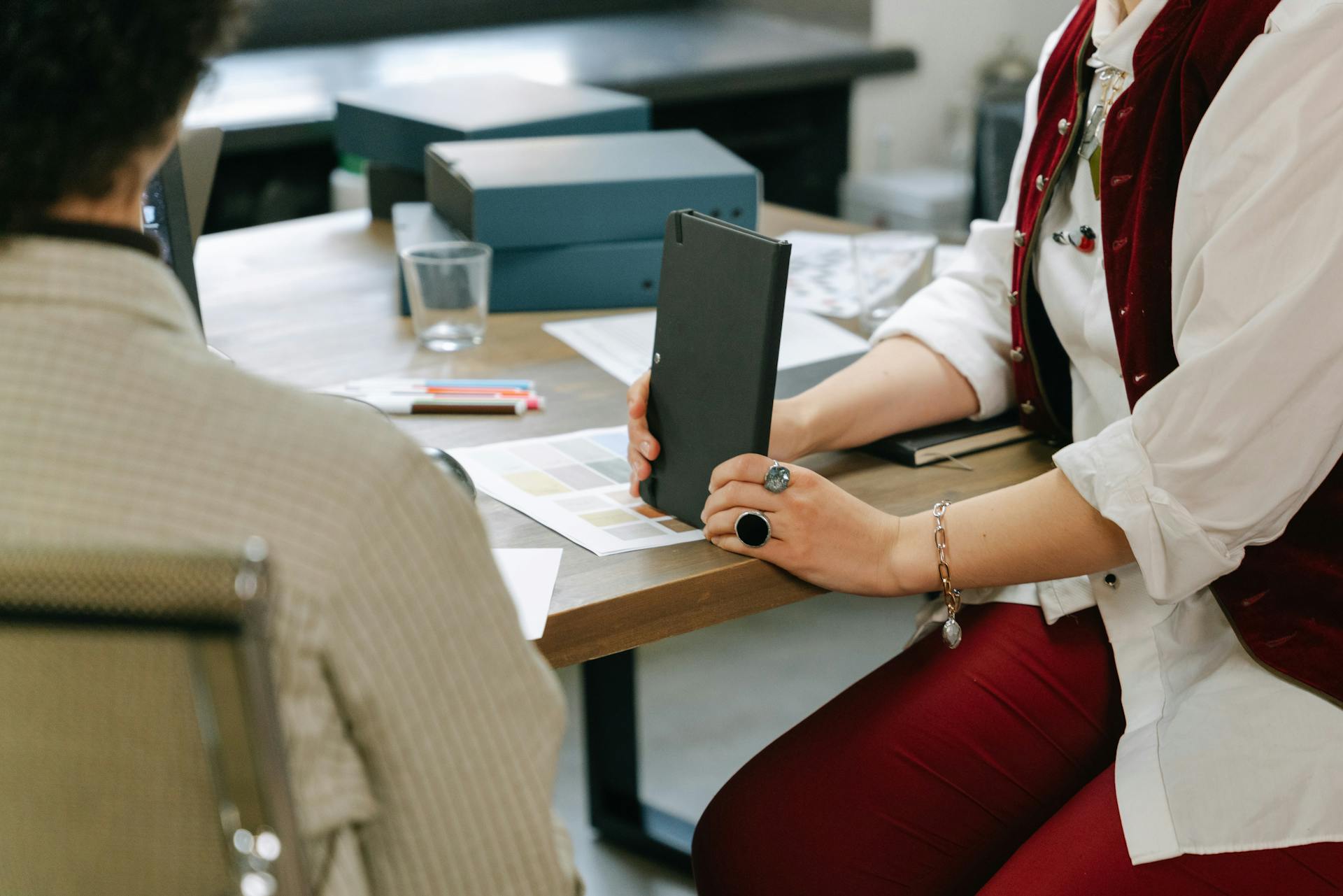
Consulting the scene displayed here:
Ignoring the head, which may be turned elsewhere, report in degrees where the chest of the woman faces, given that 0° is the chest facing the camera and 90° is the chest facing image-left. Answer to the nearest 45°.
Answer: approximately 45°

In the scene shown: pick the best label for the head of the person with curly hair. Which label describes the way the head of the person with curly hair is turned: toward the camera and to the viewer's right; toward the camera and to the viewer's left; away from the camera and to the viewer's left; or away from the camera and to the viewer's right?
away from the camera and to the viewer's right

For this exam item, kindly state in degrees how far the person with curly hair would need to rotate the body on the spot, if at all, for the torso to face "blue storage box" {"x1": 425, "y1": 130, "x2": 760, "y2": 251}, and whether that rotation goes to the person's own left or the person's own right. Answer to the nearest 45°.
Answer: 0° — they already face it

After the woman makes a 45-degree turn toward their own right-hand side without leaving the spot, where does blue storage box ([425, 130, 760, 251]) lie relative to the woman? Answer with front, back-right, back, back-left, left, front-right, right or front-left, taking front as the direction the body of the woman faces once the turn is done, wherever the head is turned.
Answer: front-right

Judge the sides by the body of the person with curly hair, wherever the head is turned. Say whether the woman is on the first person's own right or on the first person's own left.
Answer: on the first person's own right

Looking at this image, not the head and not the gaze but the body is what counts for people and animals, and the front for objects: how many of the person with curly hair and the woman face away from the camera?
1

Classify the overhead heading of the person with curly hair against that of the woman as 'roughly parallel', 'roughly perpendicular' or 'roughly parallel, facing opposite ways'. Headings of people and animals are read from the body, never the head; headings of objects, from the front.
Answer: roughly perpendicular

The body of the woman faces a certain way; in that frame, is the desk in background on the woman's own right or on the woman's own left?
on the woman's own right

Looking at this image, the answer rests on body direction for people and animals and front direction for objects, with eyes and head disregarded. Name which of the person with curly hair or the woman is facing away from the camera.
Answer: the person with curly hair

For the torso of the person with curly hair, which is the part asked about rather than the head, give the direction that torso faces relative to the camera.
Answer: away from the camera
